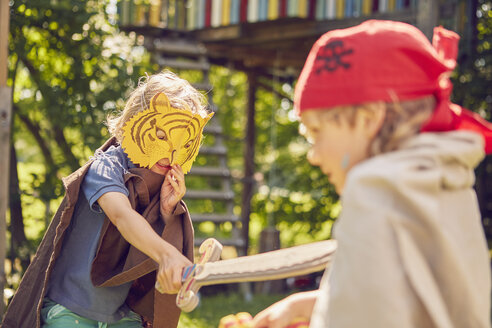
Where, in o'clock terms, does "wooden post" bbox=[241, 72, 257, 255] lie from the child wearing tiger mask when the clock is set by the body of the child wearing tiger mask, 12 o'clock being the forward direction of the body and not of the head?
The wooden post is roughly at 8 o'clock from the child wearing tiger mask.

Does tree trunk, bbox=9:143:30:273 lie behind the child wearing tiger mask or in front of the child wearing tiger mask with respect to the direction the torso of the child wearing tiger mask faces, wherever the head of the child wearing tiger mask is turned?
behind

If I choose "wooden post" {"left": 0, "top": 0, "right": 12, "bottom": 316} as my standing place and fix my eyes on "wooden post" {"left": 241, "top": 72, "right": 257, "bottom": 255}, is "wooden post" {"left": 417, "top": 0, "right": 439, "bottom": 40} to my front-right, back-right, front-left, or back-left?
front-right

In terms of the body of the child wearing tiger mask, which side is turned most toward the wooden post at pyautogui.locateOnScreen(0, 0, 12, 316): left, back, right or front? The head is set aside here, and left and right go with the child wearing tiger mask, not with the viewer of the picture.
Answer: back

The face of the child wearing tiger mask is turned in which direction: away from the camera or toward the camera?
toward the camera

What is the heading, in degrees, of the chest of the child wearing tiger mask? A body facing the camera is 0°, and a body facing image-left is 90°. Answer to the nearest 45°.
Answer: approximately 315°

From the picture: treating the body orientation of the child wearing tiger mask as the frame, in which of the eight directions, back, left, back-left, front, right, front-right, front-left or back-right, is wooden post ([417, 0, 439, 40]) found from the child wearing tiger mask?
left

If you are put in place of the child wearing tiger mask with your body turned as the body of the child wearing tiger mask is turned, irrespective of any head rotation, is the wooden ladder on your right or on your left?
on your left

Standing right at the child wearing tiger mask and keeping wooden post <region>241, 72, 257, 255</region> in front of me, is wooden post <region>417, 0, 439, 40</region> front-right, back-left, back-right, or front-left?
front-right
